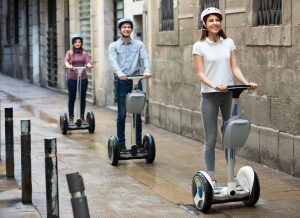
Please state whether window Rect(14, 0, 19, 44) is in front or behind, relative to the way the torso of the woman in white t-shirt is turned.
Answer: behind

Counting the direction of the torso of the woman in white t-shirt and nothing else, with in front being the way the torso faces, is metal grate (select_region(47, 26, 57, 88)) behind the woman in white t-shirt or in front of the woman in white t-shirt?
behind

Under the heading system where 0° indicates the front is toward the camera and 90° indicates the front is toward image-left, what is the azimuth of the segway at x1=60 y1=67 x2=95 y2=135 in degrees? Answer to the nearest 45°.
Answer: approximately 0°

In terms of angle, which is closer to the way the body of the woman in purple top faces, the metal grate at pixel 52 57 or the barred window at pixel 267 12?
the barred window

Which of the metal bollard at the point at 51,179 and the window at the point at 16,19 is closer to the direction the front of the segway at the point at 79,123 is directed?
the metal bollard

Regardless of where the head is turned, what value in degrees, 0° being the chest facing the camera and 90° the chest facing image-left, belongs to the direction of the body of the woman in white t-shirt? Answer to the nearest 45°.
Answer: approximately 315°

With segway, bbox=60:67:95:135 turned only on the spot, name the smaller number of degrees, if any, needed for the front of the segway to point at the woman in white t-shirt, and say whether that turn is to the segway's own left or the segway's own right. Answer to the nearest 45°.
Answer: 0° — it already faces them

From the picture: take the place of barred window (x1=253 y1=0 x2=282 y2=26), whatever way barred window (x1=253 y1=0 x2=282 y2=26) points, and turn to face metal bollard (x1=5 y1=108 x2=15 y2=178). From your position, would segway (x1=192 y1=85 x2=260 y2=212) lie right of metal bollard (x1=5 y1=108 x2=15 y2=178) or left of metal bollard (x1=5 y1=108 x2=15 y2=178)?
left

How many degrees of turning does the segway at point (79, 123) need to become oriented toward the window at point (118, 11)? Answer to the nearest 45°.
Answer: approximately 180°

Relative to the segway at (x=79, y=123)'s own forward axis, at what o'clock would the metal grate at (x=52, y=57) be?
The metal grate is roughly at 6 o'clock from the segway.
